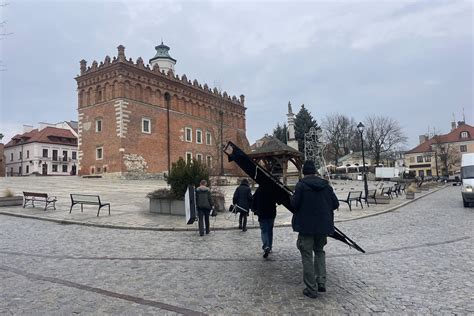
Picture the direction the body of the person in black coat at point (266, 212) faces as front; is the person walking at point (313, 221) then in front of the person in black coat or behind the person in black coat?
behind

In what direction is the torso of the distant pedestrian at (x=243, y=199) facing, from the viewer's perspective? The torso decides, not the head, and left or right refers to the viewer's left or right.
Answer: facing away from the viewer

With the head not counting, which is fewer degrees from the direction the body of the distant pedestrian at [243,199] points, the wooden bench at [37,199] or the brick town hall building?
the brick town hall building

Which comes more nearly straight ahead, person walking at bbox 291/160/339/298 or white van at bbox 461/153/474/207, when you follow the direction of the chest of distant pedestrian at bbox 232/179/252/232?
the white van

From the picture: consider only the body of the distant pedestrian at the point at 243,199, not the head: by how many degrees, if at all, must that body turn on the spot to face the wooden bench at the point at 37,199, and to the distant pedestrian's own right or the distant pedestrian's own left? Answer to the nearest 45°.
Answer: approximately 45° to the distant pedestrian's own left

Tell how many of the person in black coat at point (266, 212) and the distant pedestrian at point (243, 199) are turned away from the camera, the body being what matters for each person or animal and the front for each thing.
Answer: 2

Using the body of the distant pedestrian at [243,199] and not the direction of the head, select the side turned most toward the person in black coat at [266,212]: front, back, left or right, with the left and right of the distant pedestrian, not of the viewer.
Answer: back

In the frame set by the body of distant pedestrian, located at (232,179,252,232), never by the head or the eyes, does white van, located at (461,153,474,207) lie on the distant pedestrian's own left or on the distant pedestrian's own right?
on the distant pedestrian's own right

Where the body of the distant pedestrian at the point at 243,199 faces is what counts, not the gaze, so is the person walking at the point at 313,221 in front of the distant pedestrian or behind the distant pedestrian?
behind

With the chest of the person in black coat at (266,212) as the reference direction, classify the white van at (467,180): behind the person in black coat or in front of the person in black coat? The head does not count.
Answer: in front

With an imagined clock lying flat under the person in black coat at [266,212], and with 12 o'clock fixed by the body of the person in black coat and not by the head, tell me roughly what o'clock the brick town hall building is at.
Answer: The brick town hall building is roughly at 11 o'clock from the person in black coat.

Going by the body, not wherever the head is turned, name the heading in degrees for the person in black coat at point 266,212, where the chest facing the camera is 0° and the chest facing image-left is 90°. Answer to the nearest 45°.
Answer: approximately 180°
